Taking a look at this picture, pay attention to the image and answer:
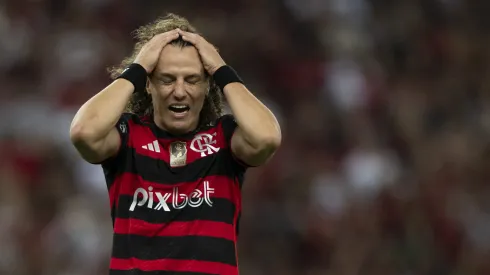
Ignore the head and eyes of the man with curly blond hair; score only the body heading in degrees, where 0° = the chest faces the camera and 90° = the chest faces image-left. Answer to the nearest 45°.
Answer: approximately 0°
